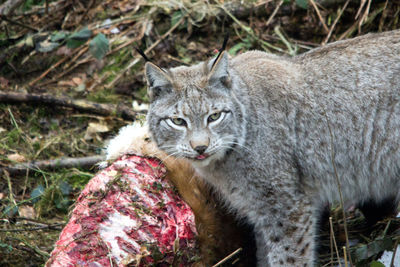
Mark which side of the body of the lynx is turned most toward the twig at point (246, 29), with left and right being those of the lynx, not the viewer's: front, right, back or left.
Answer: right

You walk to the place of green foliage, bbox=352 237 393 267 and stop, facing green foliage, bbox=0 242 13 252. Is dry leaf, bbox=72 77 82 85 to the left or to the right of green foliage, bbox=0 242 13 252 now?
right

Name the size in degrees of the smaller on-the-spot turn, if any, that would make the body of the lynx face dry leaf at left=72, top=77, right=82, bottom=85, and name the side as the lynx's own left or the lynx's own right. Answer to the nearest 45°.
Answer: approximately 45° to the lynx's own right

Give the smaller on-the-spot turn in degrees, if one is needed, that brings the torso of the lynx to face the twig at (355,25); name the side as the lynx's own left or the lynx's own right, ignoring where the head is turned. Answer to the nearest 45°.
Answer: approximately 90° to the lynx's own right

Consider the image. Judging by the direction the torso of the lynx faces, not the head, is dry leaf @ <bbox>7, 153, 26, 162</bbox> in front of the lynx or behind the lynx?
in front

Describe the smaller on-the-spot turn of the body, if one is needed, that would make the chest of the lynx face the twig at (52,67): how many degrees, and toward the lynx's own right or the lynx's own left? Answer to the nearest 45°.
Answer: approximately 45° to the lynx's own right

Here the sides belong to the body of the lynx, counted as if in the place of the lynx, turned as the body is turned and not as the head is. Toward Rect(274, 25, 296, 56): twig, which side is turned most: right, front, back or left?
right

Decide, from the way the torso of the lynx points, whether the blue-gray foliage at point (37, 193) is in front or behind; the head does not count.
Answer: in front

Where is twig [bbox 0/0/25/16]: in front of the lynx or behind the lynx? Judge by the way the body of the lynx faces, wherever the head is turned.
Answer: in front

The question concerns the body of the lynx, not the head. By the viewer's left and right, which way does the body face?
facing to the left of the viewer
